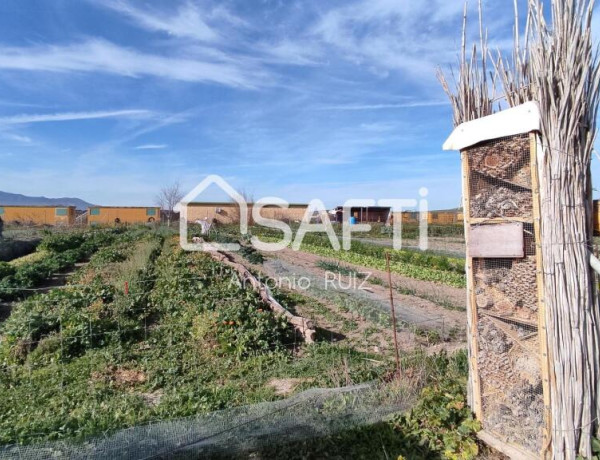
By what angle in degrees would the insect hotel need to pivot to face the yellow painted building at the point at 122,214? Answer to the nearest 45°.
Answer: approximately 90° to its right

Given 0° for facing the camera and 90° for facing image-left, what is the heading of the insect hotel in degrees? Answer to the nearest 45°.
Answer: approximately 45°

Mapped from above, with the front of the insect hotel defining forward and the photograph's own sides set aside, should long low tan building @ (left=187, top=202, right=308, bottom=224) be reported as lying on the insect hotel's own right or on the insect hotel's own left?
on the insect hotel's own right

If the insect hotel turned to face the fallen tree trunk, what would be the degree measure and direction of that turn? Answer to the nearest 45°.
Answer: approximately 90° to its right

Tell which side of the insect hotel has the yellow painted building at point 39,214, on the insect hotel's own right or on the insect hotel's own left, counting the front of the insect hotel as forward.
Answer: on the insect hotel's own right
